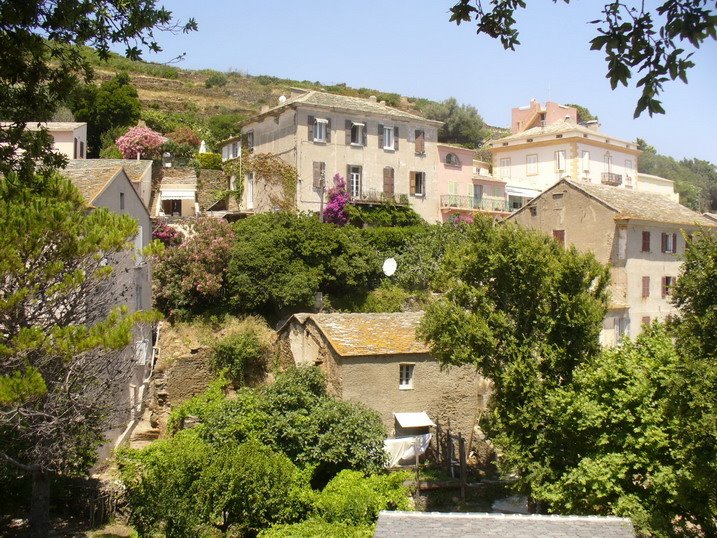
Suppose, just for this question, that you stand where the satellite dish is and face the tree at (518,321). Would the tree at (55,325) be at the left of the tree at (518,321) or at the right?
right

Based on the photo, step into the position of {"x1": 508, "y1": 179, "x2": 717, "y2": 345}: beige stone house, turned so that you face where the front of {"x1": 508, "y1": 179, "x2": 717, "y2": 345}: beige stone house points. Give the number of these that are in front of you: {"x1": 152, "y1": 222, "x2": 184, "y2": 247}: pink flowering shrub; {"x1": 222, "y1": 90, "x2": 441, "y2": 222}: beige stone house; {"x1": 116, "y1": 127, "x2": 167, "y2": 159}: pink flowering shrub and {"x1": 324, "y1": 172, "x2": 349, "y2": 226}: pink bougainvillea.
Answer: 0

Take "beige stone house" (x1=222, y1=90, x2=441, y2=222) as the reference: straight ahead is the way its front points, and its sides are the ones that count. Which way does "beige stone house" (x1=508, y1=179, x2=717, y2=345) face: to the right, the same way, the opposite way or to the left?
the same way

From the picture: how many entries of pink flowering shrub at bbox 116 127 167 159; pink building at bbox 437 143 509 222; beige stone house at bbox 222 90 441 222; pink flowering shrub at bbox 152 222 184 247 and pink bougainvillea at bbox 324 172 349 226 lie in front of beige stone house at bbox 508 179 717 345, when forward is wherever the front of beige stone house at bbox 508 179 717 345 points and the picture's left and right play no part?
0

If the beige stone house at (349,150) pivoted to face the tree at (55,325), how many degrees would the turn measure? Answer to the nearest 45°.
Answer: approximately 45° to its right

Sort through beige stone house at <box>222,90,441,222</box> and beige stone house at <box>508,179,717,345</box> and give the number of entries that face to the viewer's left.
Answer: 0

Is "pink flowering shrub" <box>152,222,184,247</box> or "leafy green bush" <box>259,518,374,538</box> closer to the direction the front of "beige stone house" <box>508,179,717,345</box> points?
the leafy green bush

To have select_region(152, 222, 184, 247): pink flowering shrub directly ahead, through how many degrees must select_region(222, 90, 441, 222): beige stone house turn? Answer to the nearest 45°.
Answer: approximately 90° to its right

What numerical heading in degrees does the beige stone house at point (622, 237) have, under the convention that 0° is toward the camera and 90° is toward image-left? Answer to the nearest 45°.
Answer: approximately 315°

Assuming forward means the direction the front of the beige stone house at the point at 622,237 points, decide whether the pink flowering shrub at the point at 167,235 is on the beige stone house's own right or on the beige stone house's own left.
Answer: on the beige stone house's own right

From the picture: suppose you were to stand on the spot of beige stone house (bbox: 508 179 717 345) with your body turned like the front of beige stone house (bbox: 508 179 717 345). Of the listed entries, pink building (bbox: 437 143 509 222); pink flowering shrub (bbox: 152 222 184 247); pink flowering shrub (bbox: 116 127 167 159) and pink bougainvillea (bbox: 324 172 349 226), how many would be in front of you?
0

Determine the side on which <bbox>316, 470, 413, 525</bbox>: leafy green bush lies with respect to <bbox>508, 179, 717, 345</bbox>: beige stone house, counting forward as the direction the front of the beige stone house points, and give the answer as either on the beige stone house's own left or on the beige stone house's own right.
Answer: on the beige stone house's own right

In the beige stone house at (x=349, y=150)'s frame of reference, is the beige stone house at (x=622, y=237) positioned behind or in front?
in front

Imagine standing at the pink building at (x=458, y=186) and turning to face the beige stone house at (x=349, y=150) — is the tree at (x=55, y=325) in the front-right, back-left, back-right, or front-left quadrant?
front-left

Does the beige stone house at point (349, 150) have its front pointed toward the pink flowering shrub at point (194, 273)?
no

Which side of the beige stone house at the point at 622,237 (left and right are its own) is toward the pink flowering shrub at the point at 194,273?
right

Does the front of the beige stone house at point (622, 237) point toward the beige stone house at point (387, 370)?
no

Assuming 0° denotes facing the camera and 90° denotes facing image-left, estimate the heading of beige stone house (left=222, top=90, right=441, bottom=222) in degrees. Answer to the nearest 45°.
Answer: approximately 315°
